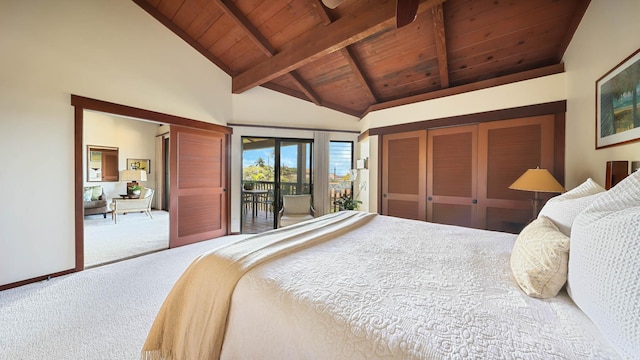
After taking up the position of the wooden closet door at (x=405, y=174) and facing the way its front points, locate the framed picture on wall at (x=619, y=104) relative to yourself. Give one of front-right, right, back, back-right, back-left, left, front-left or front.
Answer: left

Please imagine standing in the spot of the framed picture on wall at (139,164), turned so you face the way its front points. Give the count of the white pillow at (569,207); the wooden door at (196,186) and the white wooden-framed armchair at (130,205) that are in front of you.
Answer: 3

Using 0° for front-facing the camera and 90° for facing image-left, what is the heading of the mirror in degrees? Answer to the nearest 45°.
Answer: approximately 0°

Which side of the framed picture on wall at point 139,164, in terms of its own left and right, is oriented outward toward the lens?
front

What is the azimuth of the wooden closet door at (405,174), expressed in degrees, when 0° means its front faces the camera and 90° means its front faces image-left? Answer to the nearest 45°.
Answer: approximately 45°

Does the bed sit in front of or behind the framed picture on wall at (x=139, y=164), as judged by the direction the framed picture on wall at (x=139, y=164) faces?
in front

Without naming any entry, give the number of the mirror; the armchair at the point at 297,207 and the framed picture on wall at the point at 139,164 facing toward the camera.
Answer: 3
